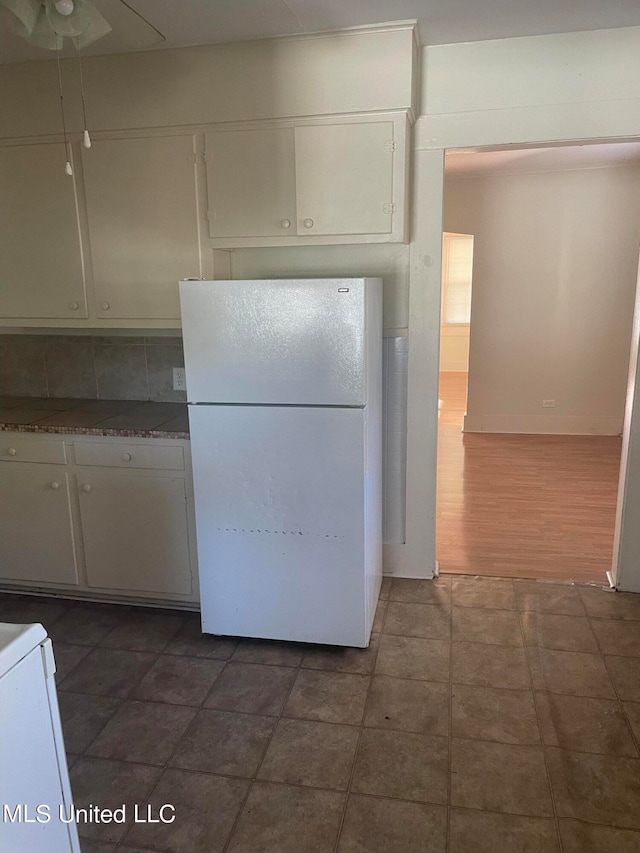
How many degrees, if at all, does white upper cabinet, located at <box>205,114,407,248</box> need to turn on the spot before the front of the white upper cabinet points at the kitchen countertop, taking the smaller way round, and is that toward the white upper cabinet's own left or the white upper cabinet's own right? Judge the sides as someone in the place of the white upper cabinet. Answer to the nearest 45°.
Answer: approximately 90° to the white upper cabinet's own right

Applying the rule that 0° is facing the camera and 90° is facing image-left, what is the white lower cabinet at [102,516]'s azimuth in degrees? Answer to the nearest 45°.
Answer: approximately 0°

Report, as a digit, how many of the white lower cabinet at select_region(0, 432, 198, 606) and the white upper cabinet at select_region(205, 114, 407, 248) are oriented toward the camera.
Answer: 2

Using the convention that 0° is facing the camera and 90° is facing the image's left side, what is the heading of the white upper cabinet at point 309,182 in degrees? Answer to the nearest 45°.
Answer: approximately 0°

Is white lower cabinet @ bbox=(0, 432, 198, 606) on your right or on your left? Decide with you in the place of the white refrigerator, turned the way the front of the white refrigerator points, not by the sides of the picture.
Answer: on your right
